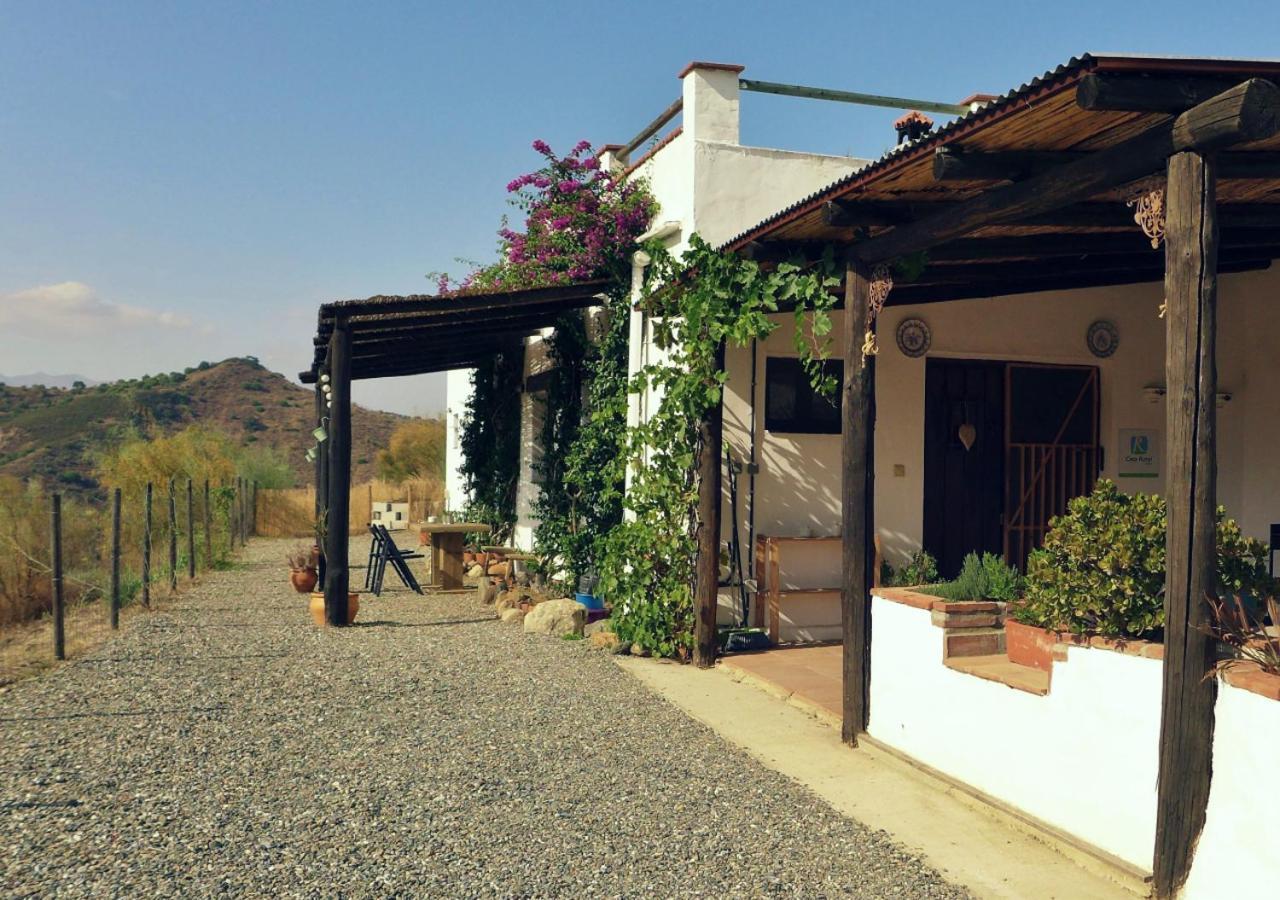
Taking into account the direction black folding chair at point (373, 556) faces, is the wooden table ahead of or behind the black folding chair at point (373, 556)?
ahead

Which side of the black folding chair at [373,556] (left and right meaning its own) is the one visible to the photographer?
right

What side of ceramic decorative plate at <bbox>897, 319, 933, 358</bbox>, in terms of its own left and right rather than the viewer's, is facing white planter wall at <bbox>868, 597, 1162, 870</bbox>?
front

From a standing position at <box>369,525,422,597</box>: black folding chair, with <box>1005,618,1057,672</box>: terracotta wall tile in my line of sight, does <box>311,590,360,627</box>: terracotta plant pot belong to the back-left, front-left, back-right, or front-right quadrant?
front-right

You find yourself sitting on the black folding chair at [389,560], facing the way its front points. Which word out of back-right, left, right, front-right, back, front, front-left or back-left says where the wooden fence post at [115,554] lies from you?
back-right

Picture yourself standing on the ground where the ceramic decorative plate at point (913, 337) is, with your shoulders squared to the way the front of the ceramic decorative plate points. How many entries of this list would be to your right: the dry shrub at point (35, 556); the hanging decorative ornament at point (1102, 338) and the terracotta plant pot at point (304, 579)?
2

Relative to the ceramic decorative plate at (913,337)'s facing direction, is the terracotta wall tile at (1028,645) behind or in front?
in front

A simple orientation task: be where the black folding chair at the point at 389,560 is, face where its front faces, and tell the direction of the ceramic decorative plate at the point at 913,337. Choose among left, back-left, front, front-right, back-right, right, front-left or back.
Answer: front-right

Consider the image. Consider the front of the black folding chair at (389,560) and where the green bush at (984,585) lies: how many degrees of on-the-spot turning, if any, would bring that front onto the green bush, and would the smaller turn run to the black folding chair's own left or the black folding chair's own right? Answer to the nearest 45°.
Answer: approximately 45° to the black folding chair's own right

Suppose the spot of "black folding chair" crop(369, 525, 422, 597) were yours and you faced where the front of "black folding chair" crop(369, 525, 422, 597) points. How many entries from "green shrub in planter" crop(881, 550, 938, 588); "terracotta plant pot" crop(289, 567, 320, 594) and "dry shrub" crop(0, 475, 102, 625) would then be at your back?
2

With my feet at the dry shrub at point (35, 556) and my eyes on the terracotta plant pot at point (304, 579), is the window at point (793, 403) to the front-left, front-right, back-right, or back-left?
front-right

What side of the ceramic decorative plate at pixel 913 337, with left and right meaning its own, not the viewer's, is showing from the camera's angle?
front

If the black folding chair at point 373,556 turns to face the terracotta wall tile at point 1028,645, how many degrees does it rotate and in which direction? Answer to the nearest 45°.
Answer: approximately 90° to its right

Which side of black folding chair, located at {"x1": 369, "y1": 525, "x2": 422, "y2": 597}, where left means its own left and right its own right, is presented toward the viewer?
right

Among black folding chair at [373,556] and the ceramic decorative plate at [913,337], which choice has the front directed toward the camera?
the ceramic decorative plate
